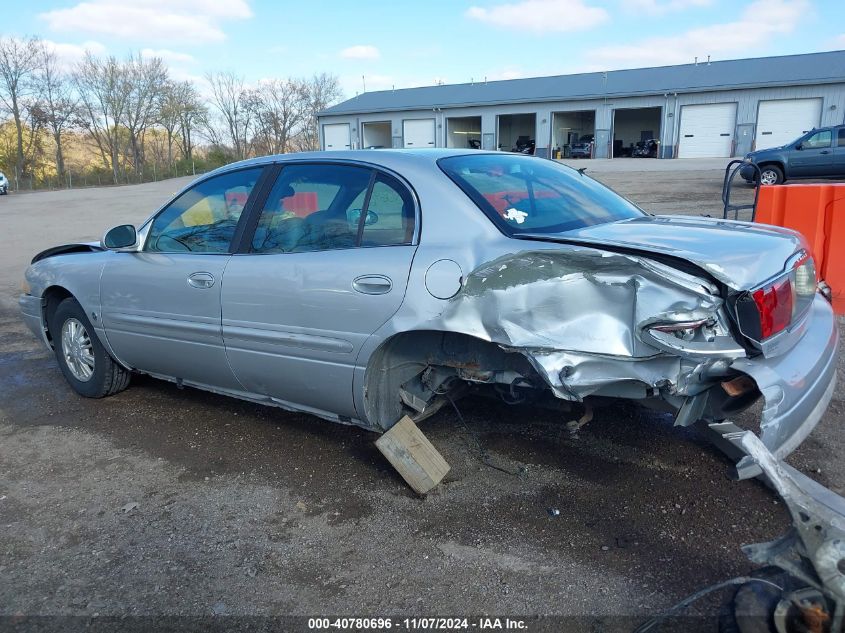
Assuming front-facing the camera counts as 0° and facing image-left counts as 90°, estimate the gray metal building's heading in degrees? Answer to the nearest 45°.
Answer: approximately 45°

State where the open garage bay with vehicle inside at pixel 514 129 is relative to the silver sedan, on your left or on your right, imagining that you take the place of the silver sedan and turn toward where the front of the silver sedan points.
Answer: on your right

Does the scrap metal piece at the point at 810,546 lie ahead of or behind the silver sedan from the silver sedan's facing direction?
behind

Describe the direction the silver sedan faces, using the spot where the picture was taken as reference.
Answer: facing away from the viewer and to the left of the viewer

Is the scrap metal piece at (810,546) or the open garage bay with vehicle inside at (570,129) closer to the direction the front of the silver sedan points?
the open garage bay with vehicle inside

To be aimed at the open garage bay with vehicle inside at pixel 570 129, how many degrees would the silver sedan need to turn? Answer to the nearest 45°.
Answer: approximately 45° to its right

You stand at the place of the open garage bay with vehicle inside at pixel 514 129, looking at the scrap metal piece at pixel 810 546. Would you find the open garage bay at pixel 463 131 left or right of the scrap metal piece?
right

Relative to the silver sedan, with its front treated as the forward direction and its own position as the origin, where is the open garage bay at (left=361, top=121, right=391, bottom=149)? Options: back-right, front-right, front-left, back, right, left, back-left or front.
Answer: front-right

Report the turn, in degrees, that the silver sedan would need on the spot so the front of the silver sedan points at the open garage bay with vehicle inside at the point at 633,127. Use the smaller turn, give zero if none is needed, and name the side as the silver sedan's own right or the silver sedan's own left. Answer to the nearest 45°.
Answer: approximately 45° to the silver sedan's own right

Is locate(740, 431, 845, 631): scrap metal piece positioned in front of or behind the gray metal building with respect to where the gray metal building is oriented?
in front

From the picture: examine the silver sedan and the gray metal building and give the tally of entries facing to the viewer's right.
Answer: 0

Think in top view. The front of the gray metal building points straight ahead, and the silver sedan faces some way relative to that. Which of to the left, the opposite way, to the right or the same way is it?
to the right
